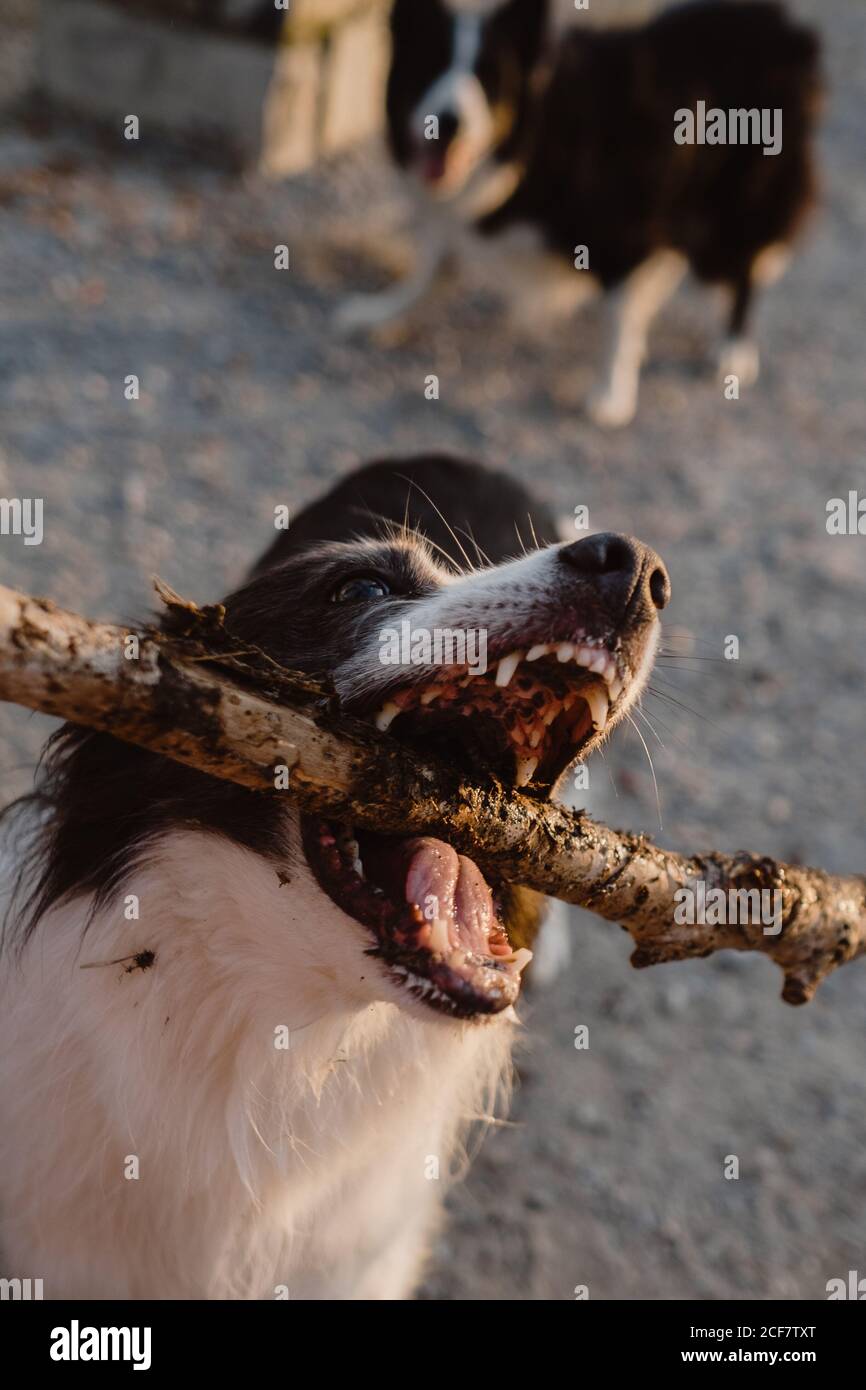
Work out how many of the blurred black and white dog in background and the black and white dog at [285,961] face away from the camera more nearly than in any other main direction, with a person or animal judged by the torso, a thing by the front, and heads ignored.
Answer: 0

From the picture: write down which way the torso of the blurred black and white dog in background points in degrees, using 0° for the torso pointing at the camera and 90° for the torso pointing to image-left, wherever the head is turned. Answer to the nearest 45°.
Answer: approximately 45°

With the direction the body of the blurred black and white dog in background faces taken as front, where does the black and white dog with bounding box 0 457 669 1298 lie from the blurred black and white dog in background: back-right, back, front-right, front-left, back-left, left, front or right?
front-left

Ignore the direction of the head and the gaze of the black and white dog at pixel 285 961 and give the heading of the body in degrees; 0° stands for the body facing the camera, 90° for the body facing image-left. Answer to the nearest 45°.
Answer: approximately 315°

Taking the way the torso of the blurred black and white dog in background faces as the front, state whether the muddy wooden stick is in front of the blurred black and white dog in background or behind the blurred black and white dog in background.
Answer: in front

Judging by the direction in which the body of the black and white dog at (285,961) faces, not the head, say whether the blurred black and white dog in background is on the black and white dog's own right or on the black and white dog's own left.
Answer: on the black and white dog's own left

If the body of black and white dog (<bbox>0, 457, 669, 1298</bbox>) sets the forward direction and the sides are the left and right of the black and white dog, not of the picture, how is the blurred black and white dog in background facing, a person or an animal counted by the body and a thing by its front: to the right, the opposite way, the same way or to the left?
to the right
